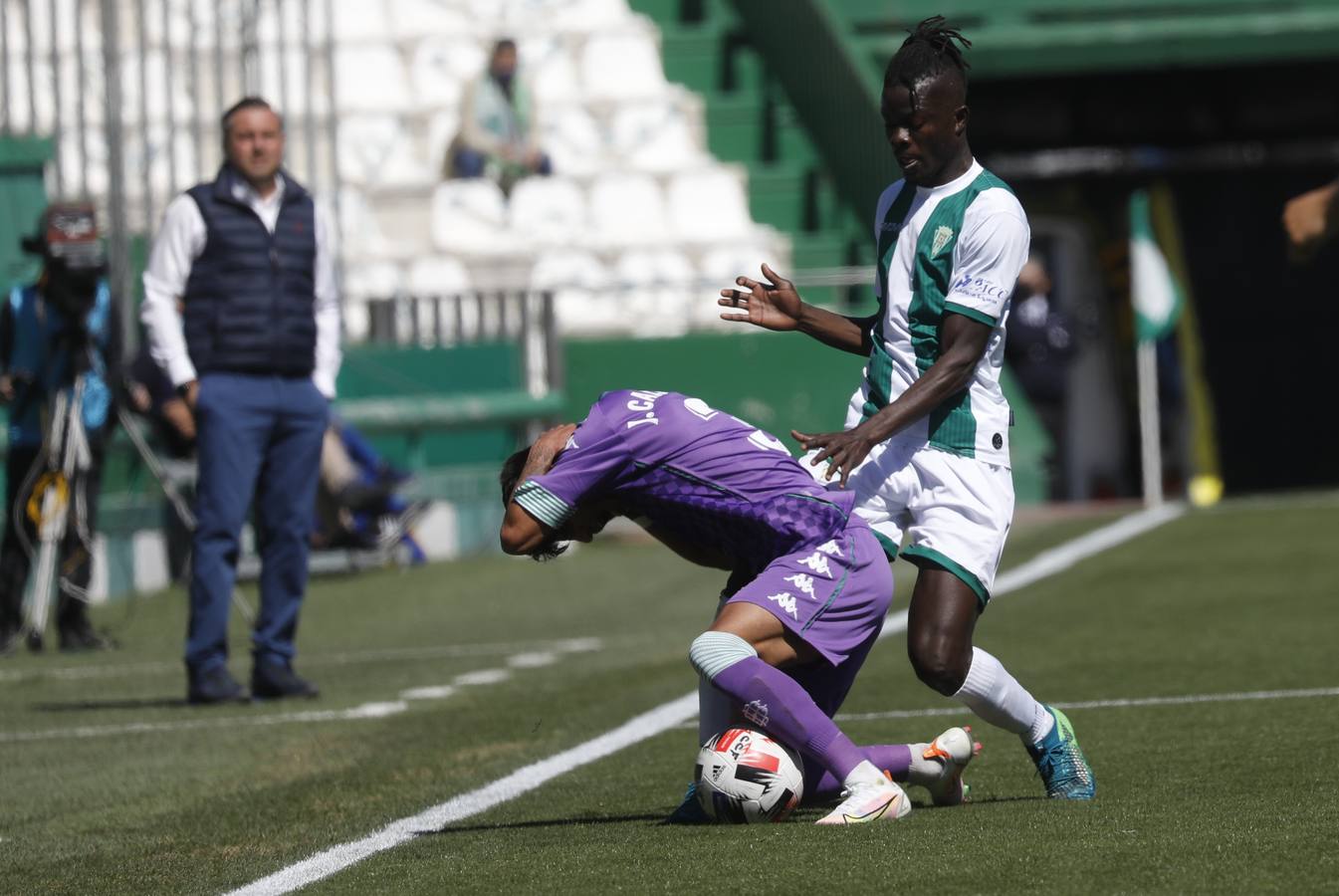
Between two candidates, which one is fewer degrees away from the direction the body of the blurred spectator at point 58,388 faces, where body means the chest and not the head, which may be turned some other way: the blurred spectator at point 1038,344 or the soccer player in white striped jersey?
the soccer player in white striped jersey

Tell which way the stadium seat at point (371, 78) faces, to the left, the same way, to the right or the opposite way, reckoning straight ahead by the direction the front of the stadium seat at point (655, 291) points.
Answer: the same way

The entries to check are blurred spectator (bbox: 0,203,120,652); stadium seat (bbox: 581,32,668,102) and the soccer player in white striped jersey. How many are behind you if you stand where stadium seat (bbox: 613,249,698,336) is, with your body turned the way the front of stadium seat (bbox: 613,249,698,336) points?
1

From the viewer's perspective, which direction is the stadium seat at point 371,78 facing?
toward the camera

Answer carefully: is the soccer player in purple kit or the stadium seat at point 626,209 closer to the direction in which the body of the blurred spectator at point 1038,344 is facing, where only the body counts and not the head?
the soccer player in purple kit

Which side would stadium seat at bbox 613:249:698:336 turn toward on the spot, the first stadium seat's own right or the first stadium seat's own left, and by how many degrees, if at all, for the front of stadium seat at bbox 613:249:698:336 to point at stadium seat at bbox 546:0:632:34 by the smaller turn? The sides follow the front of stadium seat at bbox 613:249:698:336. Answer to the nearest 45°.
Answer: approximately 180°

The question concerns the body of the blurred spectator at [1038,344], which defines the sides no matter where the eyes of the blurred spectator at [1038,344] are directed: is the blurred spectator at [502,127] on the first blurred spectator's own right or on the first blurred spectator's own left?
on the first blurred spectator's own right

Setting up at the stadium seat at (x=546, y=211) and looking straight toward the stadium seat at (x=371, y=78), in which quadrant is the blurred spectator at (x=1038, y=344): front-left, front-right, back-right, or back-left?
back-right

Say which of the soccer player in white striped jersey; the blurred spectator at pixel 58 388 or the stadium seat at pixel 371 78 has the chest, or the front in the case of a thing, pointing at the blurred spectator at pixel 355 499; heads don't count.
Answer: the stadium seat

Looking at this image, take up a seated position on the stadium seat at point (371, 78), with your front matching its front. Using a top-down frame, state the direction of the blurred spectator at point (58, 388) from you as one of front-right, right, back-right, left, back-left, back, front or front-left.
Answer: front

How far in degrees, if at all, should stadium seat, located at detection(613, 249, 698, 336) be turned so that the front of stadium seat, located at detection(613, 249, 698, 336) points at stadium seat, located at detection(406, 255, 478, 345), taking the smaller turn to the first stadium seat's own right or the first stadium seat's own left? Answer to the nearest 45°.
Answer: approximately 45° to the first stadium seat's own right

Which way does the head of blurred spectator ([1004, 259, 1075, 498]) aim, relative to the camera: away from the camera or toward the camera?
toward the camera

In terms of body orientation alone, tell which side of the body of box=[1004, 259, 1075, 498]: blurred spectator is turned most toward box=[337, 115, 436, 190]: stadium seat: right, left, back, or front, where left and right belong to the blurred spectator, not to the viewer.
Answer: right
